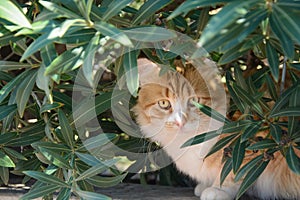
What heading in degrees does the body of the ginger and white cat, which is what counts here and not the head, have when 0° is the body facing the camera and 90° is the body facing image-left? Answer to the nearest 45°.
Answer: approximately 45°
